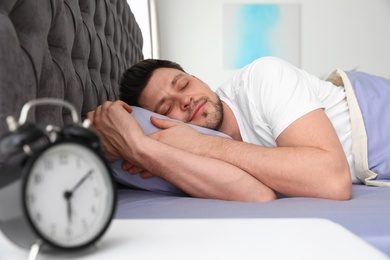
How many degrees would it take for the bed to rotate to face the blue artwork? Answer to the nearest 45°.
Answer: approximately 90° to its left

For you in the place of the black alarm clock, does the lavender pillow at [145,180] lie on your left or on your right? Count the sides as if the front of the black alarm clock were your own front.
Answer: on your left

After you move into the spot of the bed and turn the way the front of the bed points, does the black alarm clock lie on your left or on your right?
on your right

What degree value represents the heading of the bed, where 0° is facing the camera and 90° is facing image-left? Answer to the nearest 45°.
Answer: approximately 270°

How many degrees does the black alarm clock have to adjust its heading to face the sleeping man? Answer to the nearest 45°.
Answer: approximately 90° to its left

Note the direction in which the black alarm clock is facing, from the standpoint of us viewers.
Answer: facing the viewer and to the right of the viewer

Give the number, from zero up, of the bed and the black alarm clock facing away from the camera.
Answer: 0
